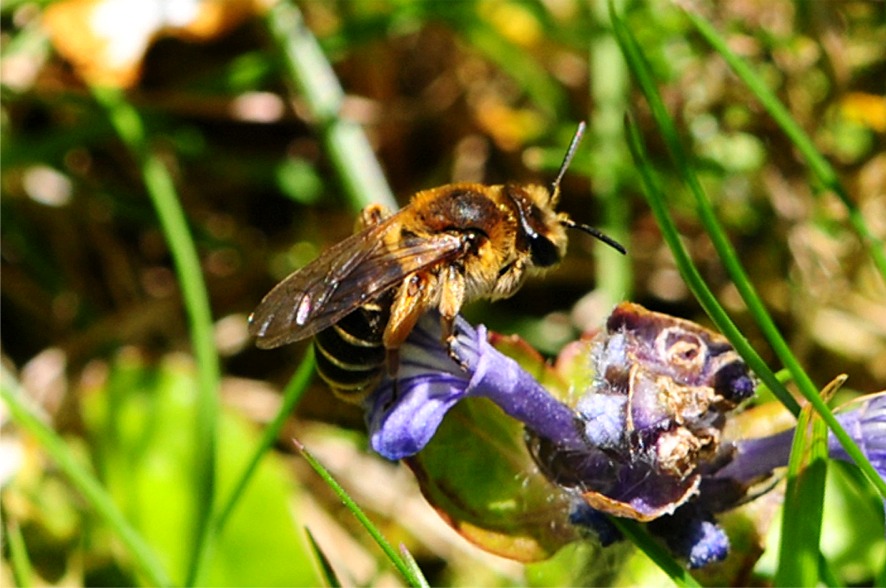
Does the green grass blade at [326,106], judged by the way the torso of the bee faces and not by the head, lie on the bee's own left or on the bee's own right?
on the bee's own left

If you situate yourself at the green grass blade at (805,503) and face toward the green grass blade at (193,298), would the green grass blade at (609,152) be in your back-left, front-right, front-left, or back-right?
front-right

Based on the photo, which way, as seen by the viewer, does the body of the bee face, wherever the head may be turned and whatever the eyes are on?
to the viewer's right
